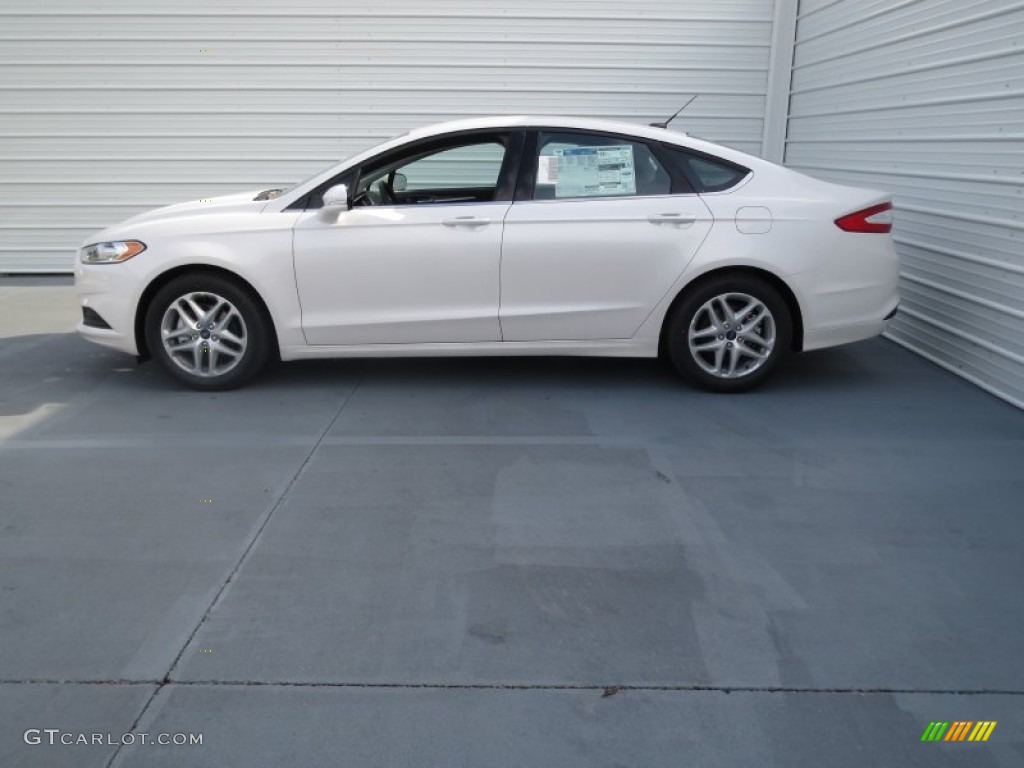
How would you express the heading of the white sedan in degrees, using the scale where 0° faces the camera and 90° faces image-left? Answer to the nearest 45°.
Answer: approximately 90°

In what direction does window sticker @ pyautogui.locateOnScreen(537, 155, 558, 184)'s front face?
toward the camera
